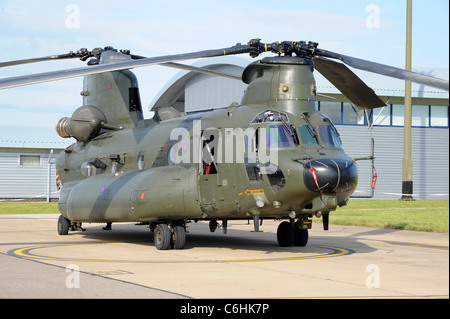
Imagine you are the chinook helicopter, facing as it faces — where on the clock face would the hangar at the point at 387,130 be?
The hangar is roughly at 8 o'clock from the chinook helicopter.

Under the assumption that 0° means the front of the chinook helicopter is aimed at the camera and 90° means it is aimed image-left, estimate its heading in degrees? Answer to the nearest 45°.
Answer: approximately 315°

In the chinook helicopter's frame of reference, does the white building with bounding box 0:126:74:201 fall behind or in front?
behind
